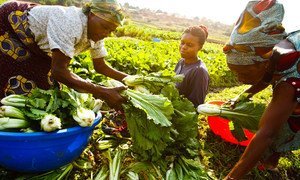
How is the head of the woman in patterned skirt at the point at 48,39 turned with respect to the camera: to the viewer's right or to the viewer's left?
to the viewer's right

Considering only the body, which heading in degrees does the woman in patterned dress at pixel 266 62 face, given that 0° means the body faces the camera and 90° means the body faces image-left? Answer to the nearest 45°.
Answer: approximately 90°

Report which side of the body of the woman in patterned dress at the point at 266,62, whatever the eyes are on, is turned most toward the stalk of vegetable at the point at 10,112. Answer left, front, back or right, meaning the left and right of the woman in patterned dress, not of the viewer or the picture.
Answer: front

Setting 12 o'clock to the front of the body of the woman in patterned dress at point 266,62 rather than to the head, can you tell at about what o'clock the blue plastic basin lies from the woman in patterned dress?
The blue plastic basin is roughly at 11 o'clock from the woman in patterned dress.

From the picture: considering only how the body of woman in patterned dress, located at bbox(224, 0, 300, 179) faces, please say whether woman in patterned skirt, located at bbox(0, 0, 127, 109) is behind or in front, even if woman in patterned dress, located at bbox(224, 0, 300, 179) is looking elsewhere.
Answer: in front
